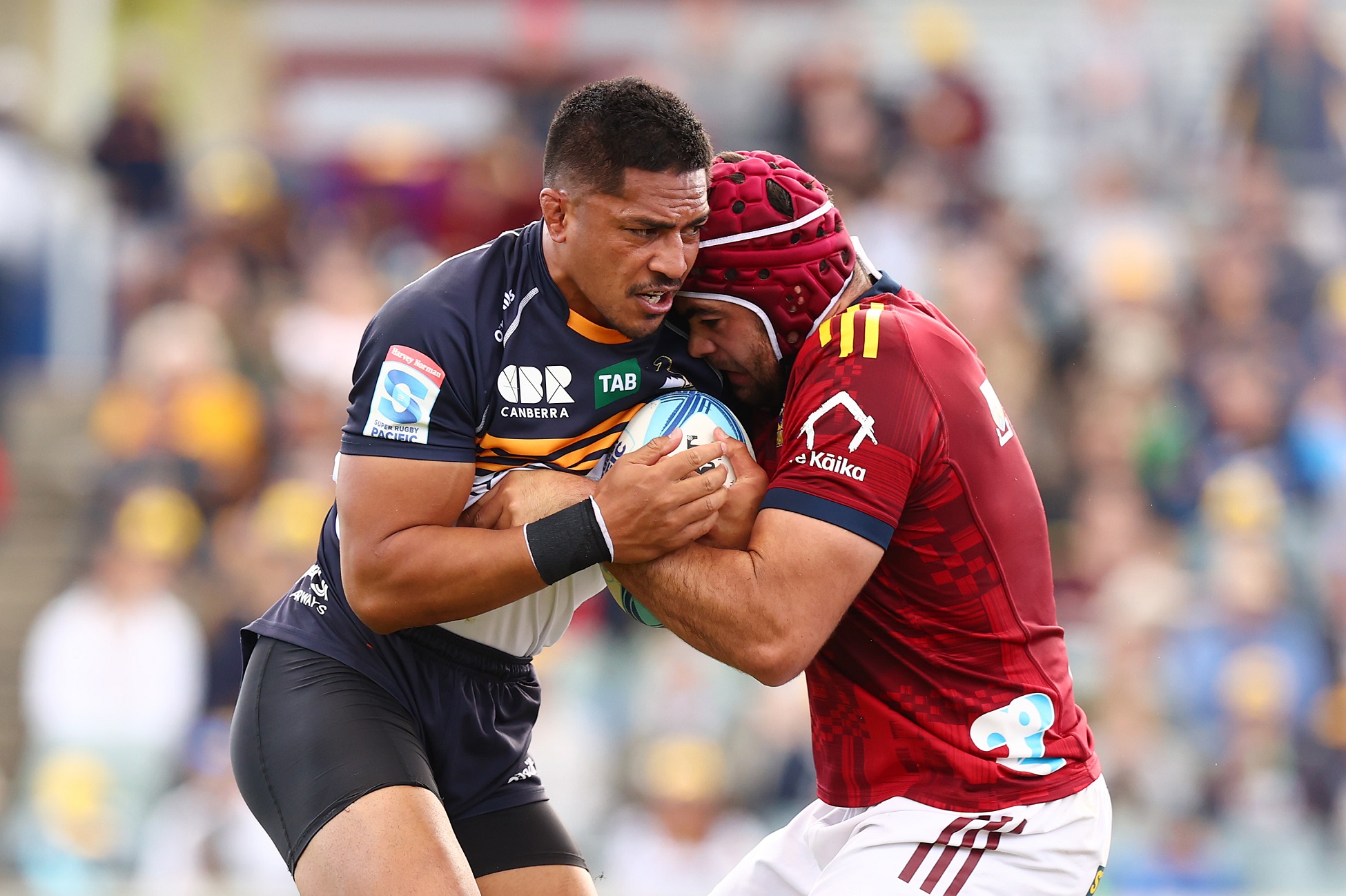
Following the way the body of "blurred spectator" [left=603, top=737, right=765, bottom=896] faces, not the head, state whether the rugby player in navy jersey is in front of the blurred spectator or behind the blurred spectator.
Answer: in front

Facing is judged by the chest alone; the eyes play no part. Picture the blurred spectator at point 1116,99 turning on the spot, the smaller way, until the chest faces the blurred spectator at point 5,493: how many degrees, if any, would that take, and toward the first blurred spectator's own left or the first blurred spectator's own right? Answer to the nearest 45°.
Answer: approximately 45° to the first blurred spectator's own right

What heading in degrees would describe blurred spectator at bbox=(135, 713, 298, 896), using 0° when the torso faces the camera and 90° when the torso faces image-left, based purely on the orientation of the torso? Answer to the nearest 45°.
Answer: approximately 0°

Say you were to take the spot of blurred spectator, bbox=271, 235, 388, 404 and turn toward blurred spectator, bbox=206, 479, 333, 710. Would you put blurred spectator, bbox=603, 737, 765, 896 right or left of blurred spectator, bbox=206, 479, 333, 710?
left

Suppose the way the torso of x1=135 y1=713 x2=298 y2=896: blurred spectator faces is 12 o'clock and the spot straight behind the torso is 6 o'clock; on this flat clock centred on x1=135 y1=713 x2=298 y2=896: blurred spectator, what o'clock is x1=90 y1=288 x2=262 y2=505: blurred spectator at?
x1=90 y1=288 x2=262 y2=505: blurred spectator is roughly at 6 o'clock from x1=135 y1=713 x2=298 y2=896: blurred spectator.

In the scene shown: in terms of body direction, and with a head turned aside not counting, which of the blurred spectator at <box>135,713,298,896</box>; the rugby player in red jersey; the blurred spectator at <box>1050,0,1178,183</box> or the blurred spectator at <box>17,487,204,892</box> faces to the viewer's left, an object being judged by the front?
the rugby player in red jersey

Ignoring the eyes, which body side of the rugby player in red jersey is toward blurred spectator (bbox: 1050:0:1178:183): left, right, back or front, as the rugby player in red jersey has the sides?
right

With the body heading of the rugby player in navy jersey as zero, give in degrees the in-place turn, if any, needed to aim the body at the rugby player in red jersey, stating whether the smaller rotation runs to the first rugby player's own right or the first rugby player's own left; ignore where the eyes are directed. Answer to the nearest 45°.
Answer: approximately 45° to the first rugby player's own left

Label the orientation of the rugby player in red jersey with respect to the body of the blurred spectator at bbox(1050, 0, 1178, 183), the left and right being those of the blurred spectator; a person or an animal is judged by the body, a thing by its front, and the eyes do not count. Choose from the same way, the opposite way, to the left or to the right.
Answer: to the right

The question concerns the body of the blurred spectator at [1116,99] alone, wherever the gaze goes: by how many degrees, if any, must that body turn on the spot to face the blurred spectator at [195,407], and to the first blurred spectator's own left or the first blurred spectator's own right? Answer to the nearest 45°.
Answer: approximately 45° to the first blurred spectator's own right

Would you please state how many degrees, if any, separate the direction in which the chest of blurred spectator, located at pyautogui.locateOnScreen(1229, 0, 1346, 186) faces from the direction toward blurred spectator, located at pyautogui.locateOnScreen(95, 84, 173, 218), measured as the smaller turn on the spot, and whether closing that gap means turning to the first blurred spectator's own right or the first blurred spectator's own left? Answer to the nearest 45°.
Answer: approximately 90° to the first blurred spectator's own right

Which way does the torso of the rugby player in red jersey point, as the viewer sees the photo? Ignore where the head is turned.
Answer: to the viewer's left

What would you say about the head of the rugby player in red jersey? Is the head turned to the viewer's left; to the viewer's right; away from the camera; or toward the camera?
to the viewer's left

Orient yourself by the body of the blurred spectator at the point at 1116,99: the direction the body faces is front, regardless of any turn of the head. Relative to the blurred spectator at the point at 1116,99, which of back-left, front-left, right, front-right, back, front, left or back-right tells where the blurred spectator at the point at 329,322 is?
front-right

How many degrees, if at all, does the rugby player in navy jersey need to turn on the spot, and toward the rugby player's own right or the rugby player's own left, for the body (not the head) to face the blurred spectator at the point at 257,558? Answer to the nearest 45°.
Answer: approximately 135° to the rugby player's own left
